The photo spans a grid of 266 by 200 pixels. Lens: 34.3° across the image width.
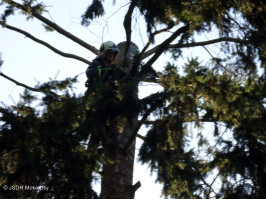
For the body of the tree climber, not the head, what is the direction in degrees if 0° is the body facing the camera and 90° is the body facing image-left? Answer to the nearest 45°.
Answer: approximately 315°
